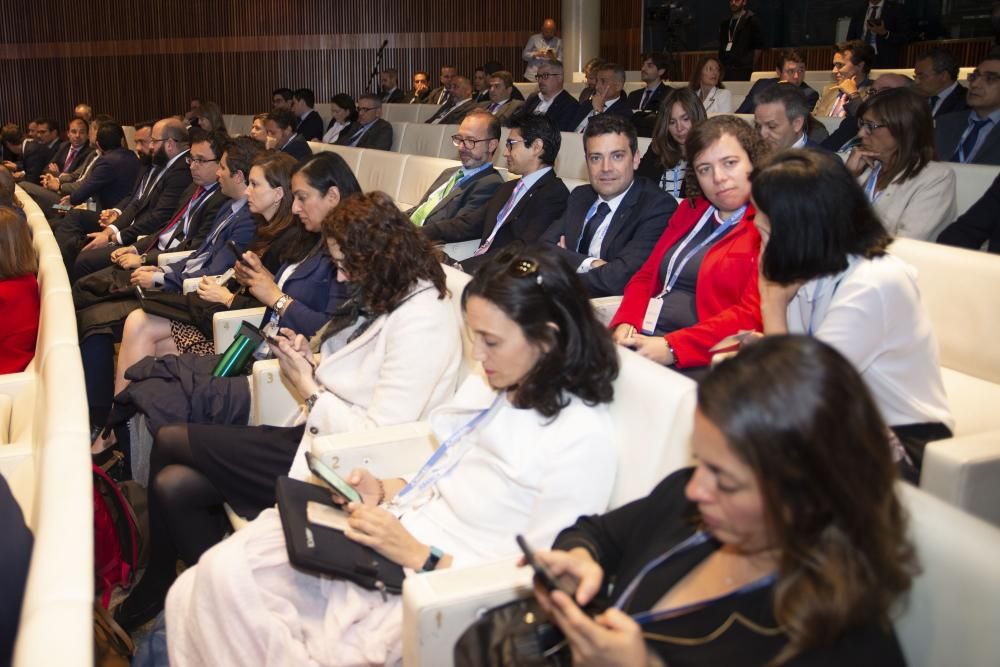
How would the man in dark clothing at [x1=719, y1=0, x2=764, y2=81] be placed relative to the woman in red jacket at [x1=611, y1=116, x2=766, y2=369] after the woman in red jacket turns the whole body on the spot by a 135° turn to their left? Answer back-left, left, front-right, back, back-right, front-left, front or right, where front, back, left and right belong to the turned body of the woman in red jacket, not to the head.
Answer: left

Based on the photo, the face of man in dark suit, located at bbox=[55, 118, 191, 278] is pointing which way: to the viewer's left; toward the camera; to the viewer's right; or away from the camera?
to the viewer's left

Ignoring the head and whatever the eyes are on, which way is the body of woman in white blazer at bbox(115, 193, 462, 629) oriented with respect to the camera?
to the viewer's left

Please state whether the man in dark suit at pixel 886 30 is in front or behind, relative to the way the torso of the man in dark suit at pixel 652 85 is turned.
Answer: behind

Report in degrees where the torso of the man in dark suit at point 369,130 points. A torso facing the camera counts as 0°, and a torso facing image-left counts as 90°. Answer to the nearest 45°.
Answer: approximately 45°

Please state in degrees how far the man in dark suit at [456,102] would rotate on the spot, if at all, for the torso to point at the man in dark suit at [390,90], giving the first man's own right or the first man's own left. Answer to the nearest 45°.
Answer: approximately 135° to the first man's own right

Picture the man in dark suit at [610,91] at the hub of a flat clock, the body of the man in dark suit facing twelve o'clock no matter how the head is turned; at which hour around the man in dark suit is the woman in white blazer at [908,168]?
The woman in white blazer is roughly at 10 o'clock from the man in dark suit.

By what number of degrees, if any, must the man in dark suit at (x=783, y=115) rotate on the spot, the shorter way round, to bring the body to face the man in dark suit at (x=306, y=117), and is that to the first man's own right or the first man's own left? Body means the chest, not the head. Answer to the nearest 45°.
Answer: approximately 90° to the first man's own right

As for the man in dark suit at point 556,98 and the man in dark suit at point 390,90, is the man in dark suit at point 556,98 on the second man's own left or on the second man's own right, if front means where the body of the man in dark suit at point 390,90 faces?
on the second man's own left

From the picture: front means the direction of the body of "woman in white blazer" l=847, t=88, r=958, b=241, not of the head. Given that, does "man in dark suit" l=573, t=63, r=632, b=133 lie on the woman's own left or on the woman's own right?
on the woman's own right

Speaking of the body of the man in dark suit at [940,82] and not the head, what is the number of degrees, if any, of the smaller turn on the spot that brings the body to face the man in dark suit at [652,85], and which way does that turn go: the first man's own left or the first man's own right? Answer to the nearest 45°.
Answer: approximately 90° to the first man's own right
